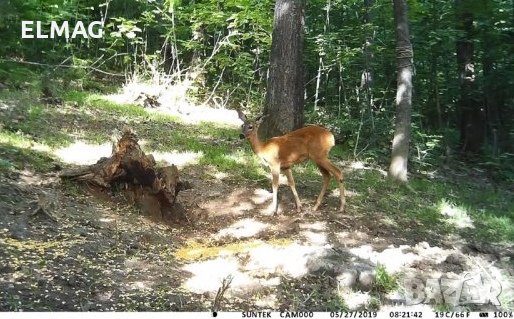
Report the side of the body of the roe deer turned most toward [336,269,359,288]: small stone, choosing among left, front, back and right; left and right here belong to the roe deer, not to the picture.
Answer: left

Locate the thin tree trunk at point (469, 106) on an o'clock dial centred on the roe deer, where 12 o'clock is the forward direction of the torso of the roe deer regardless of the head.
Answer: The thin tree trunk is roughly at 4 o'clock from the roe deer.

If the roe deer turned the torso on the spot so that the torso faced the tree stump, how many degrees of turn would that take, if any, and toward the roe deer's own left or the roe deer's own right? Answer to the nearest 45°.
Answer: approximately 45° to the roe deer's own left

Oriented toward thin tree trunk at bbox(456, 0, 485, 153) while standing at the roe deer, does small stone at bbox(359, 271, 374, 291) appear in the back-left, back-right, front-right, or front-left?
back-right

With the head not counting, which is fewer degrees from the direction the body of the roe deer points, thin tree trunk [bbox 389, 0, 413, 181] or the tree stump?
the tree stump

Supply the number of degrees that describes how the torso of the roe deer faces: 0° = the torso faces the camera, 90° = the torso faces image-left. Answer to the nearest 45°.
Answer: approximately 90°

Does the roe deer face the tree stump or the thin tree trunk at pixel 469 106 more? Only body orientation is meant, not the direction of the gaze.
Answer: the tree stump

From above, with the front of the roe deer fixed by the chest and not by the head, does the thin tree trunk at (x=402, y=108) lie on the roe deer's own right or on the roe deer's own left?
on the roe deer's own right

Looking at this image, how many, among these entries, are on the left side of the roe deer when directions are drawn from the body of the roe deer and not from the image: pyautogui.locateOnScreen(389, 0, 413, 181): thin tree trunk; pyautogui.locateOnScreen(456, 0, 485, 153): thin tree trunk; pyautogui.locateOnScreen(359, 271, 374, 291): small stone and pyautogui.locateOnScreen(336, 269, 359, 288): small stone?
2
